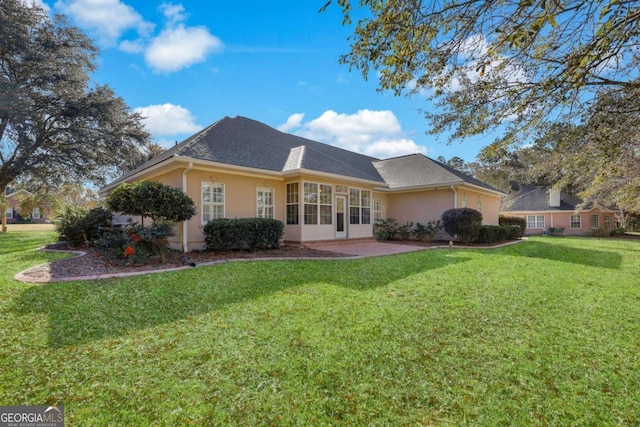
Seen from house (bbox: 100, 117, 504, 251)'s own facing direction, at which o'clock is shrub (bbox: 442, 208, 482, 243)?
The shrub is roughly at 4 o'clock from the house.

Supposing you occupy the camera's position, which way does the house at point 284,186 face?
facing away from the viewer and to the left of the viewer

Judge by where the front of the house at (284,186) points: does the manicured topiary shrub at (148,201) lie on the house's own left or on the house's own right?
on the house's own left

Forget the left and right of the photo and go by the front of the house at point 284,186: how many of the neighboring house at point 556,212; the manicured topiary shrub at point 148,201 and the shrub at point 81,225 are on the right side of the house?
1

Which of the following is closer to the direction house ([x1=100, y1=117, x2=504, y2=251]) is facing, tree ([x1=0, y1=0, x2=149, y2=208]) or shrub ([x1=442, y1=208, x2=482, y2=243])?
the tree

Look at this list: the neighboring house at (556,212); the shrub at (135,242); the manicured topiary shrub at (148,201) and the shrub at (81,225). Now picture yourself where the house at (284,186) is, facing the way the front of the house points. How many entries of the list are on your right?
1
